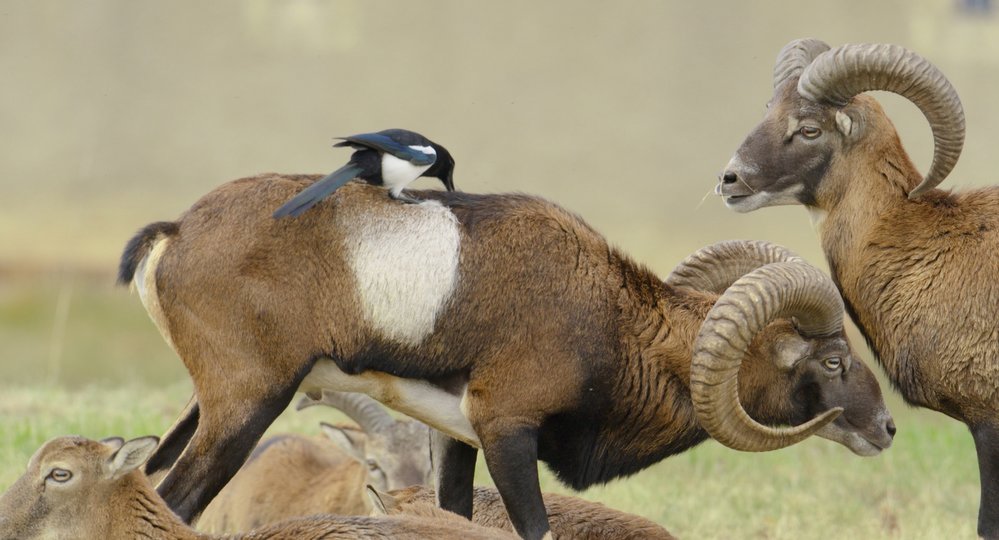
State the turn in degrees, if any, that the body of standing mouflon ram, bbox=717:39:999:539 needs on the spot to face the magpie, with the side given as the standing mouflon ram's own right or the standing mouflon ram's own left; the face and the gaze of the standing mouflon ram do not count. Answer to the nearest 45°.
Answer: approximately 45° to the standing mouflon ram's own left

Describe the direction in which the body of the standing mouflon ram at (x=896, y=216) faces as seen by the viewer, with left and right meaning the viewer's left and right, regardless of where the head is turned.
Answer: facing to the left of the viewer

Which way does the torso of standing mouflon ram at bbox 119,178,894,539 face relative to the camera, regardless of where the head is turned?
to the viewer's right

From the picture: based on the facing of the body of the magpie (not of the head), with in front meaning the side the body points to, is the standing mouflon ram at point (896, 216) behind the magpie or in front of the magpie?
in front

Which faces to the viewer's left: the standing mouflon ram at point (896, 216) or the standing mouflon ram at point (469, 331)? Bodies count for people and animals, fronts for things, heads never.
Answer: the standing mouflon ram at point (896, 216)

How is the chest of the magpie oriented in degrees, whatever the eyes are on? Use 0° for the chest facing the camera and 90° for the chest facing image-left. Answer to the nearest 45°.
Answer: approximately 270°

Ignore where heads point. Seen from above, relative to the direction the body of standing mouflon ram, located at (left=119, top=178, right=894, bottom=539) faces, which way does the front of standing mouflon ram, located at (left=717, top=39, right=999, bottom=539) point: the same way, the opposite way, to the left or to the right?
the opposite way
